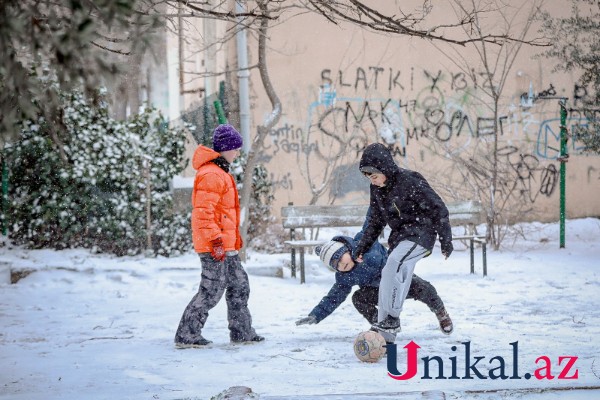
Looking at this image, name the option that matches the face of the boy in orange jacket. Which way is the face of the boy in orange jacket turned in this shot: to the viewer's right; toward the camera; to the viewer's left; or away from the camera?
to the viewer's right

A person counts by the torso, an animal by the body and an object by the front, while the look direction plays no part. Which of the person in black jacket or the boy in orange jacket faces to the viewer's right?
the boy in orange jacket

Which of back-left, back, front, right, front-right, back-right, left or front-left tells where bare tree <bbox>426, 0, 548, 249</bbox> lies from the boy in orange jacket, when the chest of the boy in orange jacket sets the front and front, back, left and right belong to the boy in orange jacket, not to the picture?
front-left

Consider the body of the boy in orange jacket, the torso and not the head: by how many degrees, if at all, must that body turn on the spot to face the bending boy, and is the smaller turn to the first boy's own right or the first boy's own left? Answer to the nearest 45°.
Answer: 0° — they already face them

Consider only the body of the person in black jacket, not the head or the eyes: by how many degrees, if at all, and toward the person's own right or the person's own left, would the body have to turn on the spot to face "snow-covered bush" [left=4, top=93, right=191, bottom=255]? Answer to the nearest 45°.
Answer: approximately 90° to the person's own right

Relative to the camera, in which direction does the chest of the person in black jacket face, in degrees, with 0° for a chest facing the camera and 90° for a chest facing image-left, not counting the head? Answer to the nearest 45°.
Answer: approximately 45°

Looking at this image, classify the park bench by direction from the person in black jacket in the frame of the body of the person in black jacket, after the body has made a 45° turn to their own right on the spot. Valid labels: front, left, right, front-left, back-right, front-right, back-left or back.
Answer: right

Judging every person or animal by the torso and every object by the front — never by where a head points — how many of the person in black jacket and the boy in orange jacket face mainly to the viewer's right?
1

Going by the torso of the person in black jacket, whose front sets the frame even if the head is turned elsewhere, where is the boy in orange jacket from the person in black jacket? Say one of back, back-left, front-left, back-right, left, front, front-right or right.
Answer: front-right

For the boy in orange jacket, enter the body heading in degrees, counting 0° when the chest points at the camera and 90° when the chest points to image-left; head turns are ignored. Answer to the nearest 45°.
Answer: approximately 270°
